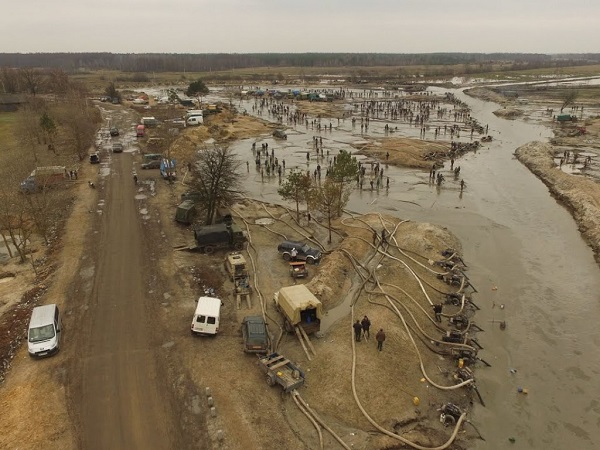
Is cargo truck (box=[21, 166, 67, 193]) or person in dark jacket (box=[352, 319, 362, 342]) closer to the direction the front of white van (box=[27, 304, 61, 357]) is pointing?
the person in dark jacket

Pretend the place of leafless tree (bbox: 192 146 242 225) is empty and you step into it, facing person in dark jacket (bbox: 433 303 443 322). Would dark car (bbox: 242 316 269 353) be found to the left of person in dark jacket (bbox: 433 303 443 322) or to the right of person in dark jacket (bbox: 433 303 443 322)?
right

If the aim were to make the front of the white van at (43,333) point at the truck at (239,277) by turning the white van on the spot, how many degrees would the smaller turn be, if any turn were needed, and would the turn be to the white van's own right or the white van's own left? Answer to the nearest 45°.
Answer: approximately 90° to the white van's own left

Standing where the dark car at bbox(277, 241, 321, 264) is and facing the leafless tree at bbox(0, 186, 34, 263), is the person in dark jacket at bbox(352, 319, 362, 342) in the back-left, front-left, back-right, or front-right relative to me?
back-left

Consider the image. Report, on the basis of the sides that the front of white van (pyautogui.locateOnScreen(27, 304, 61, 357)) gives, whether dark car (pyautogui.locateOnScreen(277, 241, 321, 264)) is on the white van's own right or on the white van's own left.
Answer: on the white van's own left
